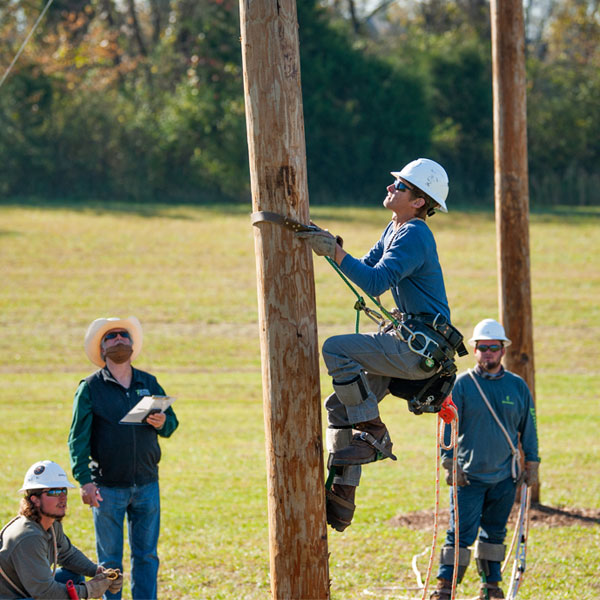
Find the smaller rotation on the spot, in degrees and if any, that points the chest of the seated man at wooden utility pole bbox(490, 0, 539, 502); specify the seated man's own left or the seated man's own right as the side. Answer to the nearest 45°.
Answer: approximately 90° to the seated man's own left

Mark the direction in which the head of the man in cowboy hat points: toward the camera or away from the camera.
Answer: toward the camera

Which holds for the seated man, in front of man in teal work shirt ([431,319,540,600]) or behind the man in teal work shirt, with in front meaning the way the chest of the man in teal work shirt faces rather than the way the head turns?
in front

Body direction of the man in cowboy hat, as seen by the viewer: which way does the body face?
toward the camera

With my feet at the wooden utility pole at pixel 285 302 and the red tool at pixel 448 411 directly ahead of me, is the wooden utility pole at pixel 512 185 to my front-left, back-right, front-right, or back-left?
front-left

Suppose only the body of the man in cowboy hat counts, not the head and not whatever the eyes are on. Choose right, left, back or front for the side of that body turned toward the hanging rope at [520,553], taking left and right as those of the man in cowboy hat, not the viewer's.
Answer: left

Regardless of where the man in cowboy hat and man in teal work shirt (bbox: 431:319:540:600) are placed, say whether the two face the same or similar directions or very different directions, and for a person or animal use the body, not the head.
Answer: same or similar directions

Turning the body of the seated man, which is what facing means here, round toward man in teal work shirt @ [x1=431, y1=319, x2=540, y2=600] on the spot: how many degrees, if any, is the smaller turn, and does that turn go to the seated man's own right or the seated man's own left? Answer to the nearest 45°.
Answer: approximately 90° to the seated man's own left

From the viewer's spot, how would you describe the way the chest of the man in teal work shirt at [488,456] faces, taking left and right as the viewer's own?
facing the viewer

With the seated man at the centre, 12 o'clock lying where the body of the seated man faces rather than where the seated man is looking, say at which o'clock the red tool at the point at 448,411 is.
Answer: The red tool is roughly at 11 o'clock from the seated man.

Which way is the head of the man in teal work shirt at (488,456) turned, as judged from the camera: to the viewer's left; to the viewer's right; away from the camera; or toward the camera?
toward the camera

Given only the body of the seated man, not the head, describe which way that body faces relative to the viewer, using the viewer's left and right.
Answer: facing the viewer and to the right of the viewer

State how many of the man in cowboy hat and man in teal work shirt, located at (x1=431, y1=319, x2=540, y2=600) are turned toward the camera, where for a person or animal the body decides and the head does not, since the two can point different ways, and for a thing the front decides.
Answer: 2
